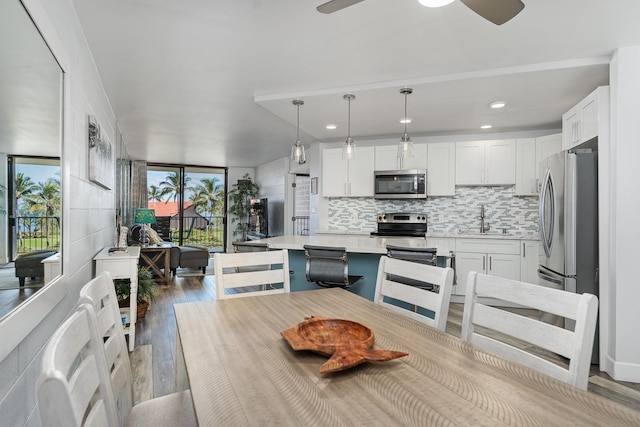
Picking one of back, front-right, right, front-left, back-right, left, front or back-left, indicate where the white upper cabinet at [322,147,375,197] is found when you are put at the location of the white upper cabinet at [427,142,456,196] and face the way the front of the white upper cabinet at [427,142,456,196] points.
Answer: right

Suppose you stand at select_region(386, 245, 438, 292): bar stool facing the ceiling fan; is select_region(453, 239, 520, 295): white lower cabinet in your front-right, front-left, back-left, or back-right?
back-left

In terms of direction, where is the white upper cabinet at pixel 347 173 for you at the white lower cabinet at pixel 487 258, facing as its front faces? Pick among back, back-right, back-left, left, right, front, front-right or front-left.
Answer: right

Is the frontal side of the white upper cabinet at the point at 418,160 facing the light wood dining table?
yes

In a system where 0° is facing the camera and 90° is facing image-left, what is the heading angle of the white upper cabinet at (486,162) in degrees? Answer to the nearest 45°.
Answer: approximately 0°

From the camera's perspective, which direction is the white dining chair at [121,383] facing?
to the viewer's right

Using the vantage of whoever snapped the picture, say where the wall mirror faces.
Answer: facing to the right of the viewer

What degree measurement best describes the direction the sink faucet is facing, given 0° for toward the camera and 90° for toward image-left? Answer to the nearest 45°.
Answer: approximately 0°

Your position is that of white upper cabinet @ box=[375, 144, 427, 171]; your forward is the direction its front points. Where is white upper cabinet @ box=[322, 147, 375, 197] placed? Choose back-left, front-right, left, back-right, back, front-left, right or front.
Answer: right

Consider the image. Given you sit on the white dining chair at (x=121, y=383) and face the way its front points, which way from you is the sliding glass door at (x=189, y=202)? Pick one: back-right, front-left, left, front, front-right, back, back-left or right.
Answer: left

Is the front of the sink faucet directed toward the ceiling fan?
yes

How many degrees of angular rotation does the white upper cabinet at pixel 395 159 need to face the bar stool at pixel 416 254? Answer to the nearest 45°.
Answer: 0° — it already faces it
